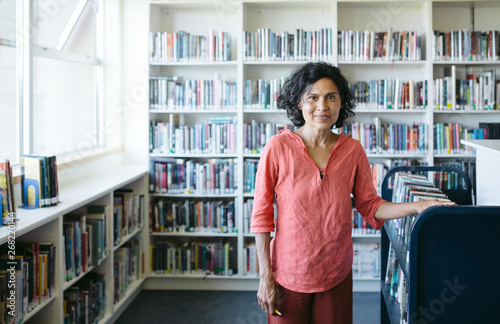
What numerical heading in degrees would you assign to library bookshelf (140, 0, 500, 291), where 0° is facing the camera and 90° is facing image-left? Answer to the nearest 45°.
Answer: approximately 0°

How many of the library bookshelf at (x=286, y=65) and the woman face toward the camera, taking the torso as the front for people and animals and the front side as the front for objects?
2

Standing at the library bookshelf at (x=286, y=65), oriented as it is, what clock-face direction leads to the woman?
The woman is roughly at 12 o'clock from the library bookshelf.

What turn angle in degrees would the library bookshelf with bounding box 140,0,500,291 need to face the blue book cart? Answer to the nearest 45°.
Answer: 0° — it already faces it

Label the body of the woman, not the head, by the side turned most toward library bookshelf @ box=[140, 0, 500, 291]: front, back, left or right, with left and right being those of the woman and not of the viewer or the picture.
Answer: back
